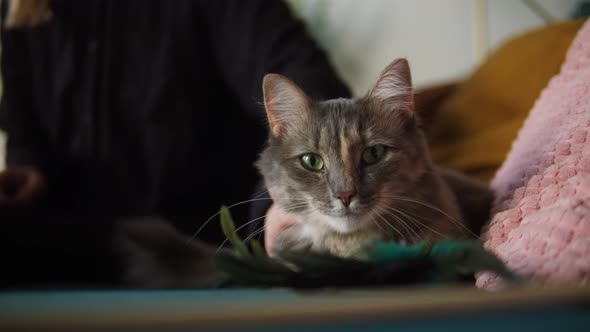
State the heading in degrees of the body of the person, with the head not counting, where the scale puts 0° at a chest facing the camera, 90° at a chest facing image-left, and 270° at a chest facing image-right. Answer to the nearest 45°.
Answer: approximately 0°

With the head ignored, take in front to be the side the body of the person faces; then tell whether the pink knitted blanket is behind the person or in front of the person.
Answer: in front
